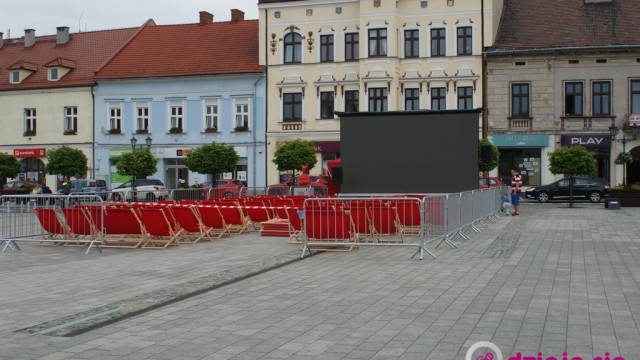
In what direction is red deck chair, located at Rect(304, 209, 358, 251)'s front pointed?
away from the camera

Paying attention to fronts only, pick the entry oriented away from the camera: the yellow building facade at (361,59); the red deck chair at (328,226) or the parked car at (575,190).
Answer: the red deck chair

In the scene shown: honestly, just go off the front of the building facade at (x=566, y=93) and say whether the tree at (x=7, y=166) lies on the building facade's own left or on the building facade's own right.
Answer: on the building facade's own right

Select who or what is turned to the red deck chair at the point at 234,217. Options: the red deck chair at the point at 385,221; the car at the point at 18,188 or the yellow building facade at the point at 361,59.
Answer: the yellow building facade

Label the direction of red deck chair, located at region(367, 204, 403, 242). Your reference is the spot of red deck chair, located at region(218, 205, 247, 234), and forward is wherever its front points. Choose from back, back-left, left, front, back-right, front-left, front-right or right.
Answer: right

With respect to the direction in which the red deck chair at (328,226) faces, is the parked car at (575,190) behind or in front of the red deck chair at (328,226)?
in front

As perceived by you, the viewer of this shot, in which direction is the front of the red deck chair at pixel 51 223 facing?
facing away from the viewer and to the right of the viewer

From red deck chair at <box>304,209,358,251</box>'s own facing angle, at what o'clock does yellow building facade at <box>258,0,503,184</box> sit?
The yellow building facade is roughly at 12 o'clock from the red deck chair.

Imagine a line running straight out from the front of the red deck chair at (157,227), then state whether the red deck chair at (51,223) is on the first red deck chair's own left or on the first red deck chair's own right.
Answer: on the first red deck chair's own left

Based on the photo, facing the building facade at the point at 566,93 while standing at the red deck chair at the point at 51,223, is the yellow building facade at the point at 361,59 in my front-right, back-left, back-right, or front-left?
front-left

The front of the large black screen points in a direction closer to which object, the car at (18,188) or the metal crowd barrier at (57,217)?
the metal crowd barrier

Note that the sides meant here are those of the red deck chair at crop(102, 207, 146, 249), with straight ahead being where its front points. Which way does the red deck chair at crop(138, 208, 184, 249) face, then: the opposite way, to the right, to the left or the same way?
the same way

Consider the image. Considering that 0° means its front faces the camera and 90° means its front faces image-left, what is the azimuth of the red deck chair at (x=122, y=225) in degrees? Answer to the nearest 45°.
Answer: approximately 225°

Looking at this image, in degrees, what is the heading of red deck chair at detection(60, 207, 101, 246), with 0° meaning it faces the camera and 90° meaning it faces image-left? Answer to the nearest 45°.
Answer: approximately 225°

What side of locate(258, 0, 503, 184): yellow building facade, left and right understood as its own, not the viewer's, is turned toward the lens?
front

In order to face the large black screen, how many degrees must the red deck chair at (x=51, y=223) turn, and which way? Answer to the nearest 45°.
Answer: approximately 45° to its right

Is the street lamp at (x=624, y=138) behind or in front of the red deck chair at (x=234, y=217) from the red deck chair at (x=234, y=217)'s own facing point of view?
in front

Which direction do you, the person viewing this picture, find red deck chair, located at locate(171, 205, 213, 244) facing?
facing away from the viewer and to the right of the viewer

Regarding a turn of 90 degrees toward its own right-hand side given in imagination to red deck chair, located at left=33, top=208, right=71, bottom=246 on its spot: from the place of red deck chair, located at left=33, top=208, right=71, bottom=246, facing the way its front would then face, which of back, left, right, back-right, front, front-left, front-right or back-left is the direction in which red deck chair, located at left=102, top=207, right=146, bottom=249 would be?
front
